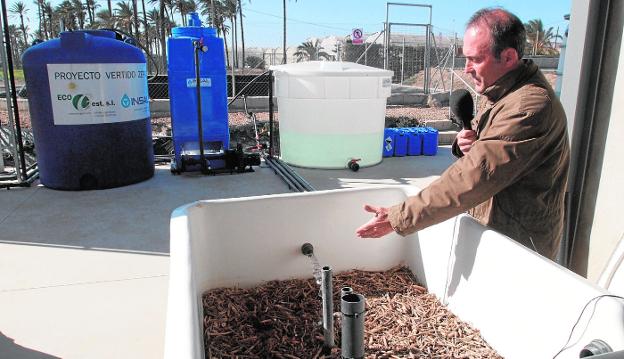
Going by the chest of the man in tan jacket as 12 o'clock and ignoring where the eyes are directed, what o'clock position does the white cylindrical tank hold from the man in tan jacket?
The white cylindrical tank is roughly at 2 o'clock from the man in tan jacket.

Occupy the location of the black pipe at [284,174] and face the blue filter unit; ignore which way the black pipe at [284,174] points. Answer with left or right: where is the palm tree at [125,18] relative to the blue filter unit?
right

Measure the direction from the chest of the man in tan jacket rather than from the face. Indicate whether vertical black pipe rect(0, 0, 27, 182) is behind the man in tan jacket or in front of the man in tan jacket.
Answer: in front

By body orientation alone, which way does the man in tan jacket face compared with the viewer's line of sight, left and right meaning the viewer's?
facing to the left of the viewer

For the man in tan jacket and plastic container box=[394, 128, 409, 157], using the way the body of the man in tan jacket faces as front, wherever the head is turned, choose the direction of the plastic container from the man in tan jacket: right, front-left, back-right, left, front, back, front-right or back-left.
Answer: right

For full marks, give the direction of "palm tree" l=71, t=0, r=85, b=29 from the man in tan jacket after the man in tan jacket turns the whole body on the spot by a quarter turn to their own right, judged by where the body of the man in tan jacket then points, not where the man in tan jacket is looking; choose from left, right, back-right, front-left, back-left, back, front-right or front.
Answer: front-left

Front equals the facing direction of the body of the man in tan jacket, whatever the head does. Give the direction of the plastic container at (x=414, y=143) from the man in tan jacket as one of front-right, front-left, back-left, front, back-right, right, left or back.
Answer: right

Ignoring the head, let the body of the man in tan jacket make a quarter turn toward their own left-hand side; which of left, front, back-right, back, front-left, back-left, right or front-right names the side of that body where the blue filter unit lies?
back-right

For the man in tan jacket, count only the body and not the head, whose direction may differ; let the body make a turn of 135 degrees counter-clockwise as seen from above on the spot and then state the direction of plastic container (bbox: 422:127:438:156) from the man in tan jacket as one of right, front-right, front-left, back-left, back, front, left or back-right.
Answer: back-left

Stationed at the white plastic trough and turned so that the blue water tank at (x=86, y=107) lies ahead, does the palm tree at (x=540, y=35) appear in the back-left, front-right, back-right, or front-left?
front-right

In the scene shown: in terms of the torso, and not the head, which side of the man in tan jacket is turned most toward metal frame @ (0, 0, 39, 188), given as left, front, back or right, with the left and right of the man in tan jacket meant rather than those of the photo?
front

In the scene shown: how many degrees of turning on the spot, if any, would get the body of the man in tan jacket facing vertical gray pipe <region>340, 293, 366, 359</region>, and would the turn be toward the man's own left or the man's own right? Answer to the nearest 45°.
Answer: approximately 45° to the man's own left

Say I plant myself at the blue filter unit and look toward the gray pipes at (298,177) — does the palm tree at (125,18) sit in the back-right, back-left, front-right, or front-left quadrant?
back-left

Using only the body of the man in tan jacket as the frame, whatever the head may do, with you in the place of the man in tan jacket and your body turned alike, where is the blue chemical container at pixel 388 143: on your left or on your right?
on your right

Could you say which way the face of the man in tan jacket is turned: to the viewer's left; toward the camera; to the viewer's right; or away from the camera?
to the viewer's left

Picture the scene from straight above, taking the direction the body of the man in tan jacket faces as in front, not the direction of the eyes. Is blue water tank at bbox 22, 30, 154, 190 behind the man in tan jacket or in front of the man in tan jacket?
in front

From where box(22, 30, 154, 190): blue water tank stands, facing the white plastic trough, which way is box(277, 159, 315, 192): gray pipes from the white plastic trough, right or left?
left

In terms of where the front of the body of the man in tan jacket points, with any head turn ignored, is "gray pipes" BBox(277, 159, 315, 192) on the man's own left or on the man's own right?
on the man's own right
